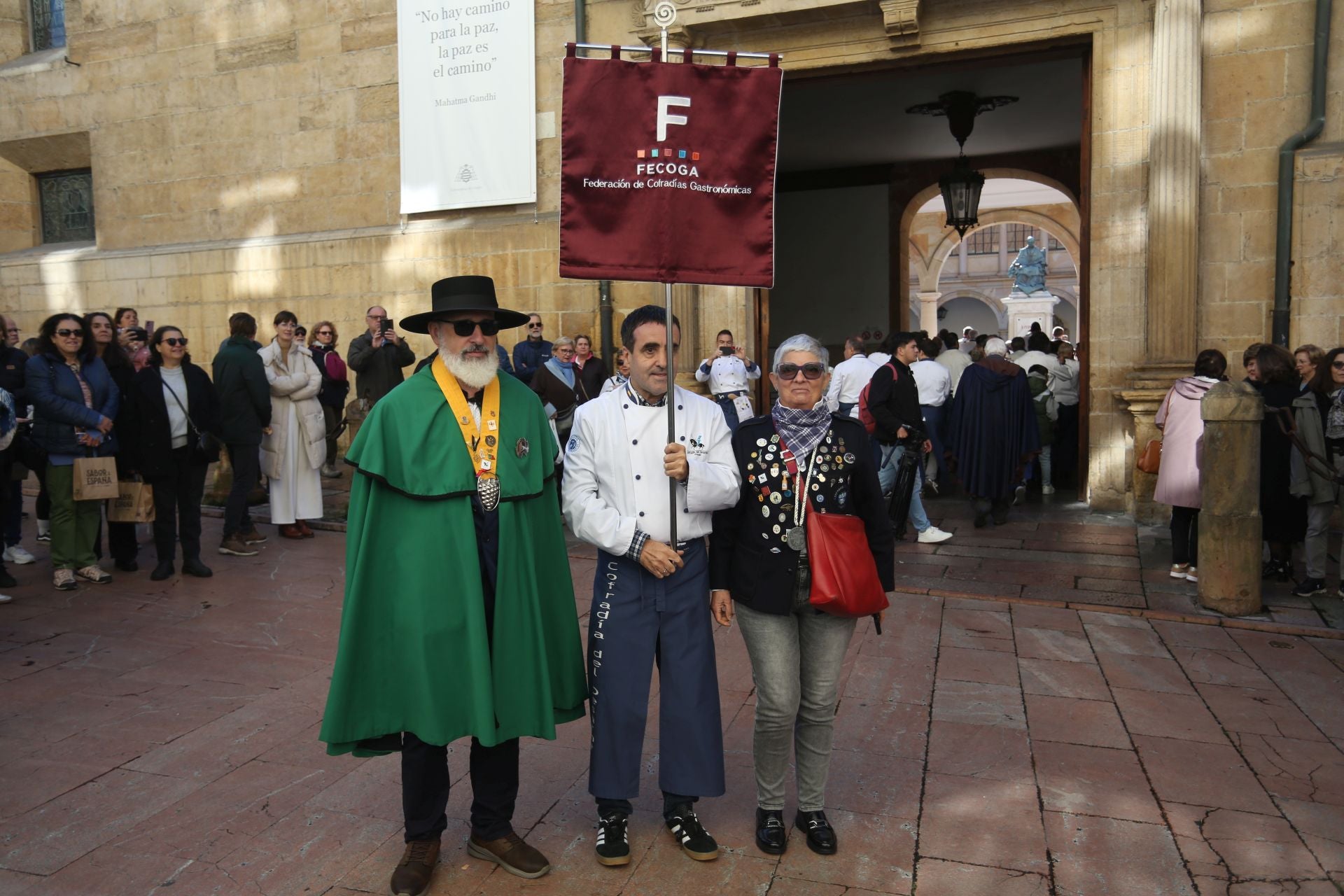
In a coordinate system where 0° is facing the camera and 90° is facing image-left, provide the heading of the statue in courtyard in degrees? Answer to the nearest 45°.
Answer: approximately 0°

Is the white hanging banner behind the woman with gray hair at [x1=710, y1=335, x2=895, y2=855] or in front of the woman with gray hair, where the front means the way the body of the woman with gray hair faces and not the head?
behind

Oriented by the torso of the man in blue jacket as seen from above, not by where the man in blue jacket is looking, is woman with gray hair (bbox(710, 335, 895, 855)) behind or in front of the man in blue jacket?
in front

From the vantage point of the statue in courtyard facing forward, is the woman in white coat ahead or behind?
ahead

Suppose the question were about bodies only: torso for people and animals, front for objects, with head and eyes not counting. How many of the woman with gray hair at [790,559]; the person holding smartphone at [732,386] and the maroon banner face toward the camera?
3

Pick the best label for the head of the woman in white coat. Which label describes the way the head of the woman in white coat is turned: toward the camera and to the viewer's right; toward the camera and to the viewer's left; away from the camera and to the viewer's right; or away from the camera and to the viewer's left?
toward the camera and to the viewer's right

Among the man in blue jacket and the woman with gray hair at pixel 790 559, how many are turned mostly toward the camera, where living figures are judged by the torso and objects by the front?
2

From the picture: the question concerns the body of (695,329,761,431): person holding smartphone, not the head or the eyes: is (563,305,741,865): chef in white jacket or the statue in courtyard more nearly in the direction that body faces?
the chef in white jacket

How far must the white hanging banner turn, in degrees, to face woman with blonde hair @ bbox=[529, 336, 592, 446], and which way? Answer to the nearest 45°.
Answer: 0° — it already faces them

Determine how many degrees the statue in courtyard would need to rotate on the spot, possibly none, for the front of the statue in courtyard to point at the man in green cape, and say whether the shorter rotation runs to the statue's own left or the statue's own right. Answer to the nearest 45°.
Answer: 0° — it already faces them
